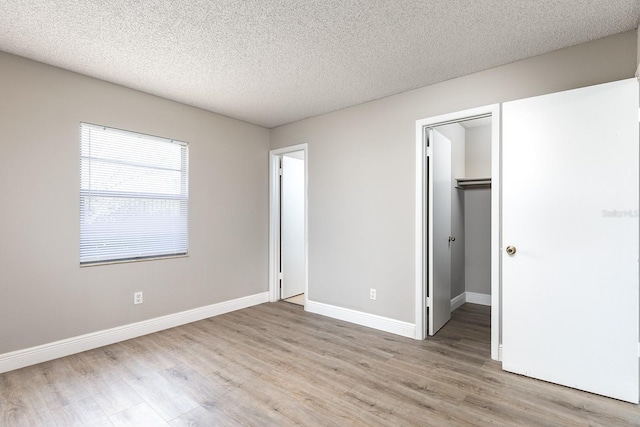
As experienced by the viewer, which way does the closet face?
facing the viewer

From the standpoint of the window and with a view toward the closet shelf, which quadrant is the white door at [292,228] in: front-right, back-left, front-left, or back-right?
front-left

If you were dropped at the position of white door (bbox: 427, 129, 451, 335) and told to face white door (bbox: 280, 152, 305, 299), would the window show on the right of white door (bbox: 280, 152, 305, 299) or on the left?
left

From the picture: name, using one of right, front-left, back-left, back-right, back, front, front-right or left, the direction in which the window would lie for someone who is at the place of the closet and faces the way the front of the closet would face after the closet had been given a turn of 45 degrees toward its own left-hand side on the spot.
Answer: right

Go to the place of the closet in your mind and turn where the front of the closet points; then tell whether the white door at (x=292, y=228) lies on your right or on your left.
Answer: on your right

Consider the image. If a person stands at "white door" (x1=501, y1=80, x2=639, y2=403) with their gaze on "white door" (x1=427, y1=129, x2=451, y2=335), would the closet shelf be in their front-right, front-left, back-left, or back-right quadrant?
front-right

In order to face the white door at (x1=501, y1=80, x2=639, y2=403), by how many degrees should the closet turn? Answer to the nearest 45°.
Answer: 0° — it already faces it
